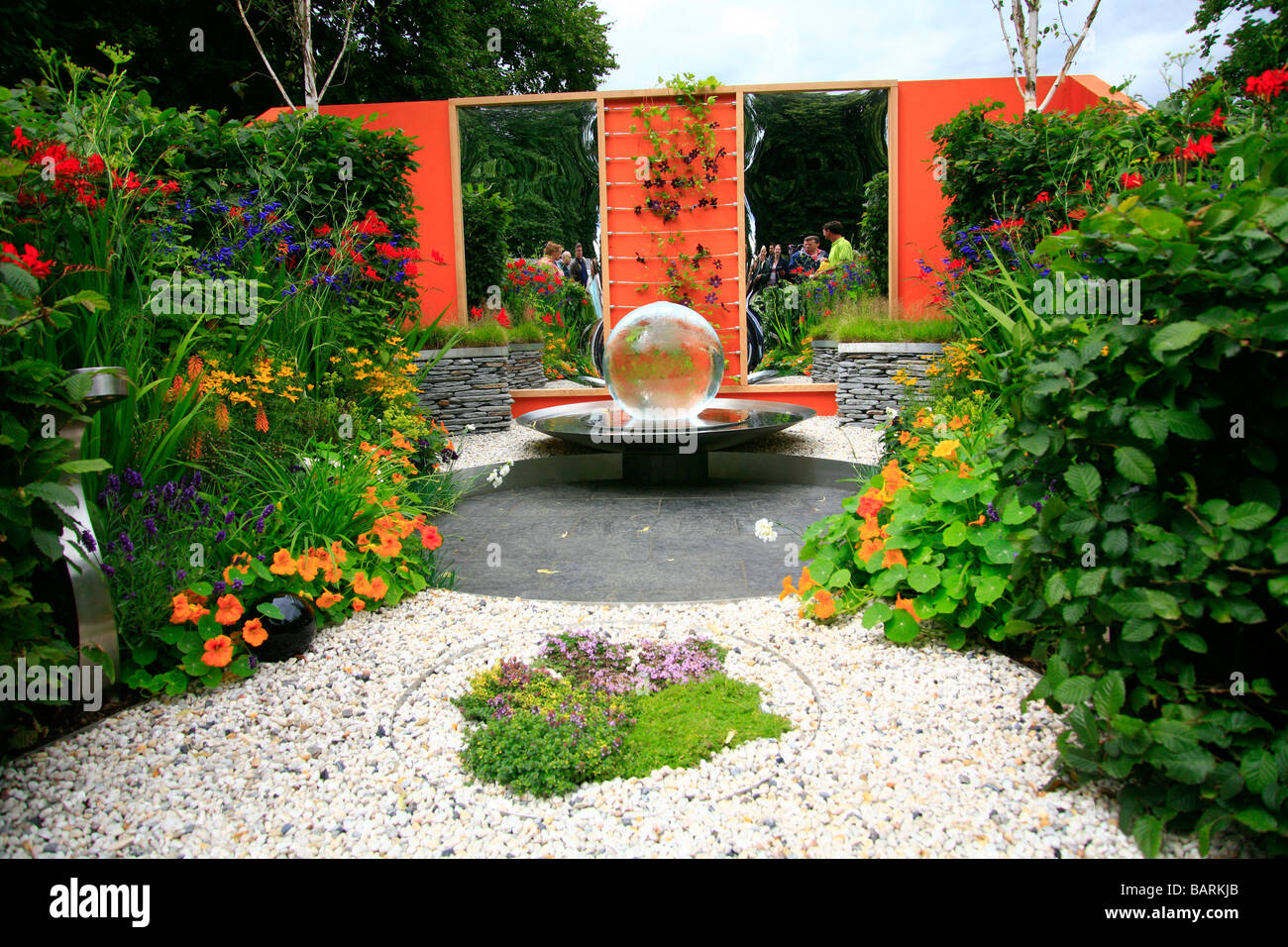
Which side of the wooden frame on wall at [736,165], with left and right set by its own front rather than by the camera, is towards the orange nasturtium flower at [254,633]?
front

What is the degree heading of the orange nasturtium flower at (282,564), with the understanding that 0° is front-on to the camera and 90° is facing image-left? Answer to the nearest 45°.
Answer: approximately 0°

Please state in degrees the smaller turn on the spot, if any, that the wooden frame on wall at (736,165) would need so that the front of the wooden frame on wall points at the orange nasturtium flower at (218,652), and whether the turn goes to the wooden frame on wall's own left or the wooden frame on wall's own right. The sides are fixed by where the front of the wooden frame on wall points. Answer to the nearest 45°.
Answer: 0° — it already faces it

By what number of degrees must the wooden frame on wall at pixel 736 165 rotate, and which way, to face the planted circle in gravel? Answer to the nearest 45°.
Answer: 0° — it already faces it

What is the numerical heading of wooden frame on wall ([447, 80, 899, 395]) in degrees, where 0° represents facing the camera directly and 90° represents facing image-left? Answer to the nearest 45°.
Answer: approximately 0°

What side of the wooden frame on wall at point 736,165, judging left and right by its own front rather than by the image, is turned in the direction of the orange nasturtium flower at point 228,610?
front

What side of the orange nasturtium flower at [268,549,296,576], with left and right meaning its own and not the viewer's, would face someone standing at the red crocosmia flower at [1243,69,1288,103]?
left

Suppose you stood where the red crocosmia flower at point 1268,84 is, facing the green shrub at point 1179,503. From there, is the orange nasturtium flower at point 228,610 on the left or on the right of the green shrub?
right

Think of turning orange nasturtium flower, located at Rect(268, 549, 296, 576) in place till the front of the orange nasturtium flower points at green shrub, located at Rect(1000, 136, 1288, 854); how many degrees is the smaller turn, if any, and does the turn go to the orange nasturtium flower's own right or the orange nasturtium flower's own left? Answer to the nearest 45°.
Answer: approximately 45° to the orange nasturtium flower's own left
